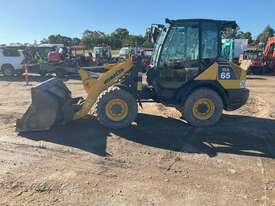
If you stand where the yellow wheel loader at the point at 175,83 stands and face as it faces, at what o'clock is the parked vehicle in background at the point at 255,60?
The parked vehicle in background is roughly at 4 o'clock from the yellow wheel loader.

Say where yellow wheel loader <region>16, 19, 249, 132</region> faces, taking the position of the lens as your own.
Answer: facing to the left of the viewer

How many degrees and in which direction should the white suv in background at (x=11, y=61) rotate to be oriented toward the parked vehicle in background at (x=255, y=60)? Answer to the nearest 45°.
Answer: approximately 180°

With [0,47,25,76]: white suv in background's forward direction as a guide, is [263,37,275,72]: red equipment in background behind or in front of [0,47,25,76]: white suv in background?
behind

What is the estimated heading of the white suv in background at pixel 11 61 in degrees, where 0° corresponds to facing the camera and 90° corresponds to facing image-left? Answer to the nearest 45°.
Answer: approximately 90°

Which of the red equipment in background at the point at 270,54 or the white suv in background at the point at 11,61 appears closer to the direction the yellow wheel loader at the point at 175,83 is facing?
the white suv in background

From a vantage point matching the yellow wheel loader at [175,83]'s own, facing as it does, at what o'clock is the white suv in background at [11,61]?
The white suv in background is roughly at 2 o'clock from the yellow wheel loader.

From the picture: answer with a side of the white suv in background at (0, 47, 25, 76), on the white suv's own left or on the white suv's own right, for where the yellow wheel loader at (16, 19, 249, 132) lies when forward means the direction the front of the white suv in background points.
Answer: on the white suv's own left

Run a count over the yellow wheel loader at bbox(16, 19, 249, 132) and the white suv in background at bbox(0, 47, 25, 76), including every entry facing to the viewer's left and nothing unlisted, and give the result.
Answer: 2
